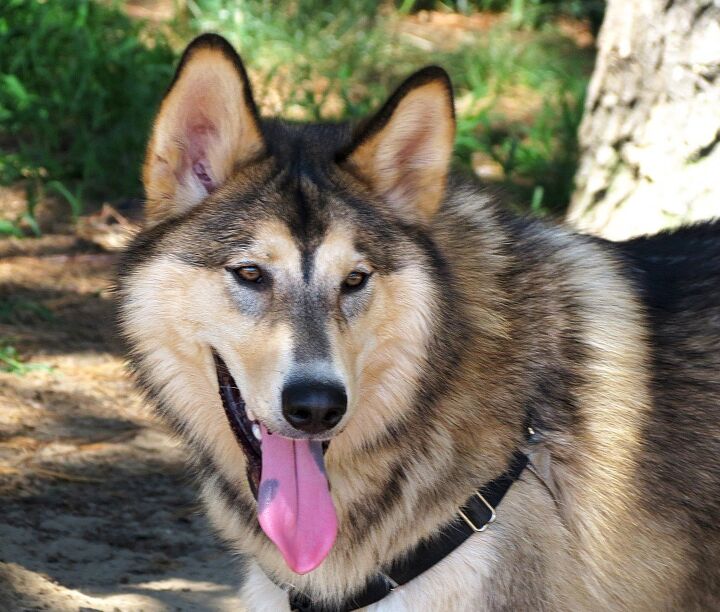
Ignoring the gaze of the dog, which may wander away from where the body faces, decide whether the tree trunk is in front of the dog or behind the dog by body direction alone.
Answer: behind

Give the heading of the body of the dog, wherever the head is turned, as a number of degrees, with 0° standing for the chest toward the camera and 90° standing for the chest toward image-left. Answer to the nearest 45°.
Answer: approximately 45°
